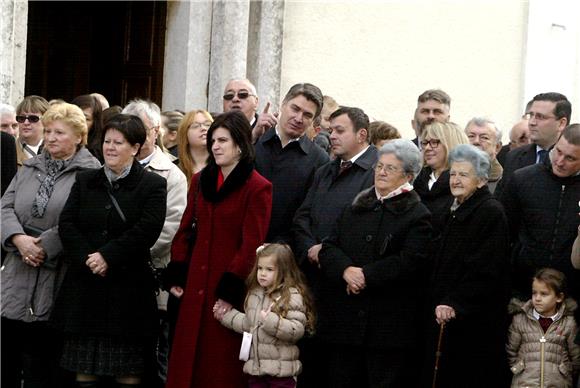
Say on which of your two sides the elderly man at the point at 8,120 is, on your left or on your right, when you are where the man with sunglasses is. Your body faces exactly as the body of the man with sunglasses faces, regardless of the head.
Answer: on your right

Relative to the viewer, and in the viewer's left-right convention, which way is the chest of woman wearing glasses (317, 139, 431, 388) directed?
facing the viewer and to the left of the viewer

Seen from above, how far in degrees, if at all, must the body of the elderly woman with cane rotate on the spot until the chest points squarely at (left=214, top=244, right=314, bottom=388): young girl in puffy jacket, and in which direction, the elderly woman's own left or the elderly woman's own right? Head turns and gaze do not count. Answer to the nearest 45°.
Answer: approximately 45° to the elderly woman's own right

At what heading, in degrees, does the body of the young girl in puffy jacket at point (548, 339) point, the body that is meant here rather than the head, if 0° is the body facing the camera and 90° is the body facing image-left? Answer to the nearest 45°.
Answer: approximately 0°

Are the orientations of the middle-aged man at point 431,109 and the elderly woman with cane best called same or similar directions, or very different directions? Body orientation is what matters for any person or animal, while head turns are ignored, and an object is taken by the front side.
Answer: same or similar directions

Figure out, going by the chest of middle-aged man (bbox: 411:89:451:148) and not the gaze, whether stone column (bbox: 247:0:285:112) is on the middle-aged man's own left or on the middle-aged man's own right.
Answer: on the middle-aged man's own right

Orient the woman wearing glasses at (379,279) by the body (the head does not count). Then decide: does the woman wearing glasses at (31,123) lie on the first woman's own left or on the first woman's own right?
on the first woman's own right

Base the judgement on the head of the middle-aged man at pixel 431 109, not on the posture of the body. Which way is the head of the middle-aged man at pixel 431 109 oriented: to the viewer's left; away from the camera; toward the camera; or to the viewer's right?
toward the camera

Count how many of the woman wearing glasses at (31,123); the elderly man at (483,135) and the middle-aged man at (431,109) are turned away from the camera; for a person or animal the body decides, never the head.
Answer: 0

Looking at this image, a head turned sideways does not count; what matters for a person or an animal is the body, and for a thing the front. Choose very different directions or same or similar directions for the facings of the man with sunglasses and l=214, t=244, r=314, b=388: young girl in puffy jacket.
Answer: same or similar directions

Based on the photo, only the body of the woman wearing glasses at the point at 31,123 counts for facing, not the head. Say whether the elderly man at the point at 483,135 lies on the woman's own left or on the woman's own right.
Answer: on the woman's own left

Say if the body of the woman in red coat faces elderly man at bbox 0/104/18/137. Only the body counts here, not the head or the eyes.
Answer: no

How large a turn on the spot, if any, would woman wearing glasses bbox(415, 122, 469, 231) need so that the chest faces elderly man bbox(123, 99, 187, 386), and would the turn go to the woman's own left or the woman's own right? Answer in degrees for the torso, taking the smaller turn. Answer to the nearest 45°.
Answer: approximately 45° to the woman's own right

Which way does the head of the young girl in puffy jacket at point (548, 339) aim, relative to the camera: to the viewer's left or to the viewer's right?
to the viewer's left

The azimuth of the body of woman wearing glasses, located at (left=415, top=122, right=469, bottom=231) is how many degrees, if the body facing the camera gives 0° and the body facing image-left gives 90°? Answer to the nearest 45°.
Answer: approximately 45°

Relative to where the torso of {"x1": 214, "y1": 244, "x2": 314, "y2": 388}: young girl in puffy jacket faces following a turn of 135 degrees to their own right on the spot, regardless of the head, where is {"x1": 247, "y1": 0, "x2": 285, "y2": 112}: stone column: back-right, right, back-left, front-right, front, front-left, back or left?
front

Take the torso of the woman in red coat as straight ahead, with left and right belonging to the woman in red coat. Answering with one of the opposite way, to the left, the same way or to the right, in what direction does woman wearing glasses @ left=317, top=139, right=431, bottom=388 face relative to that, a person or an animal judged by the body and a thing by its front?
the same way

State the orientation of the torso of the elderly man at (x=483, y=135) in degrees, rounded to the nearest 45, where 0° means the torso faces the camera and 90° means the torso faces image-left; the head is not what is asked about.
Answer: approximately 45°

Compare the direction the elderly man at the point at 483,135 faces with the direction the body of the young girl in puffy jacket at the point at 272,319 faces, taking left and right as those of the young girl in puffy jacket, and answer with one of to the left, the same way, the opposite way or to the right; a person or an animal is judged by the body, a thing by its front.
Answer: the same way
